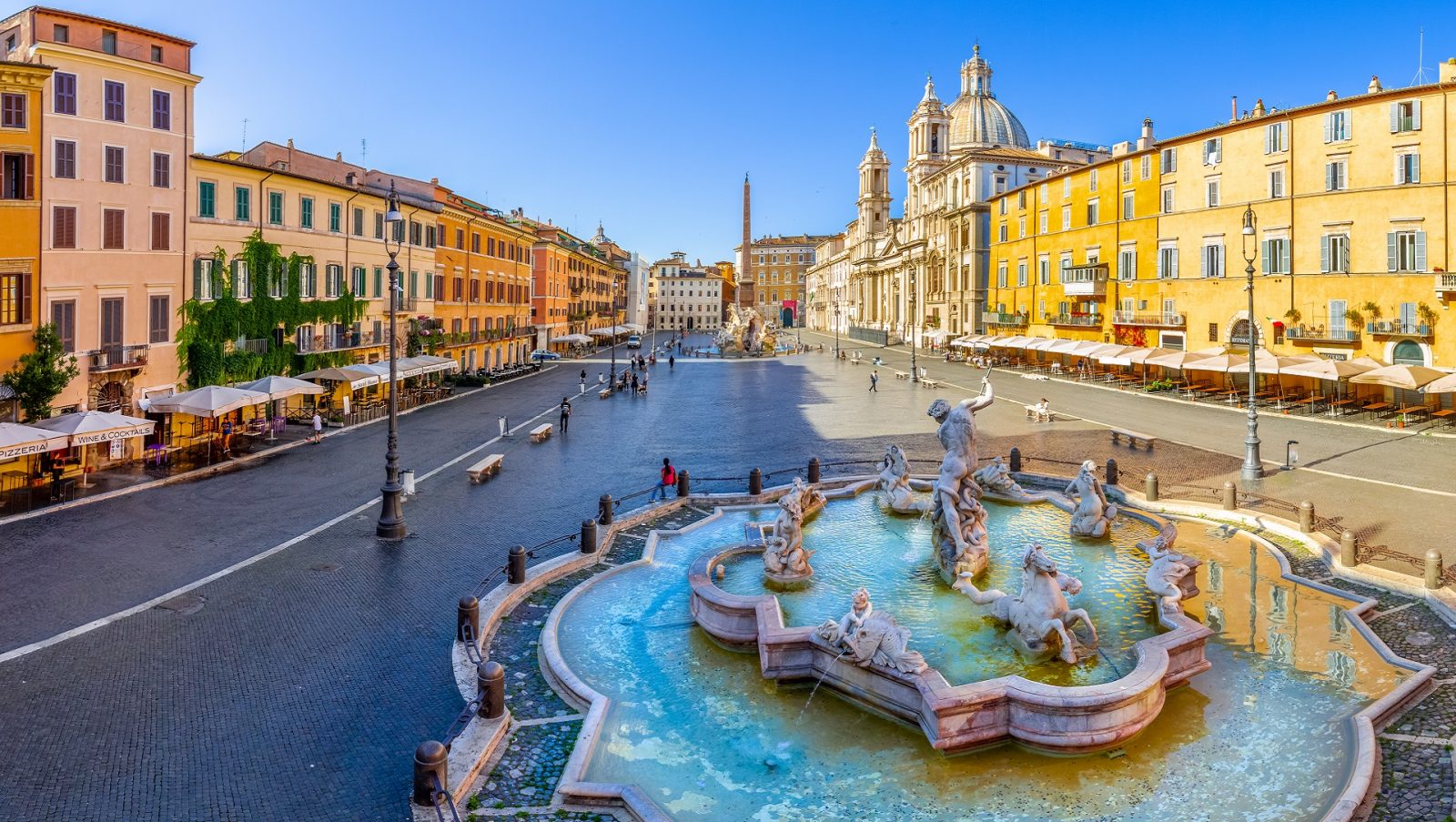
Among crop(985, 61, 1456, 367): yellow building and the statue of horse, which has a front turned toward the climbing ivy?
the yellow building

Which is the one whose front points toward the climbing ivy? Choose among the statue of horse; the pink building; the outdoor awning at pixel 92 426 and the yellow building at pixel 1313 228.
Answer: the yellow building

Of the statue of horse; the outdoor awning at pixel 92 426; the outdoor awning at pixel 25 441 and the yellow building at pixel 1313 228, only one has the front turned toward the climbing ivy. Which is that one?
the yellow building

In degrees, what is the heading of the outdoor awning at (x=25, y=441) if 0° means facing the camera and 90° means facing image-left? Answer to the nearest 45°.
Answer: approximately 315°

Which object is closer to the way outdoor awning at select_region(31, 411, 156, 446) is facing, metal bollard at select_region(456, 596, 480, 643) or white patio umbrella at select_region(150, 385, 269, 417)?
the metal bollard
